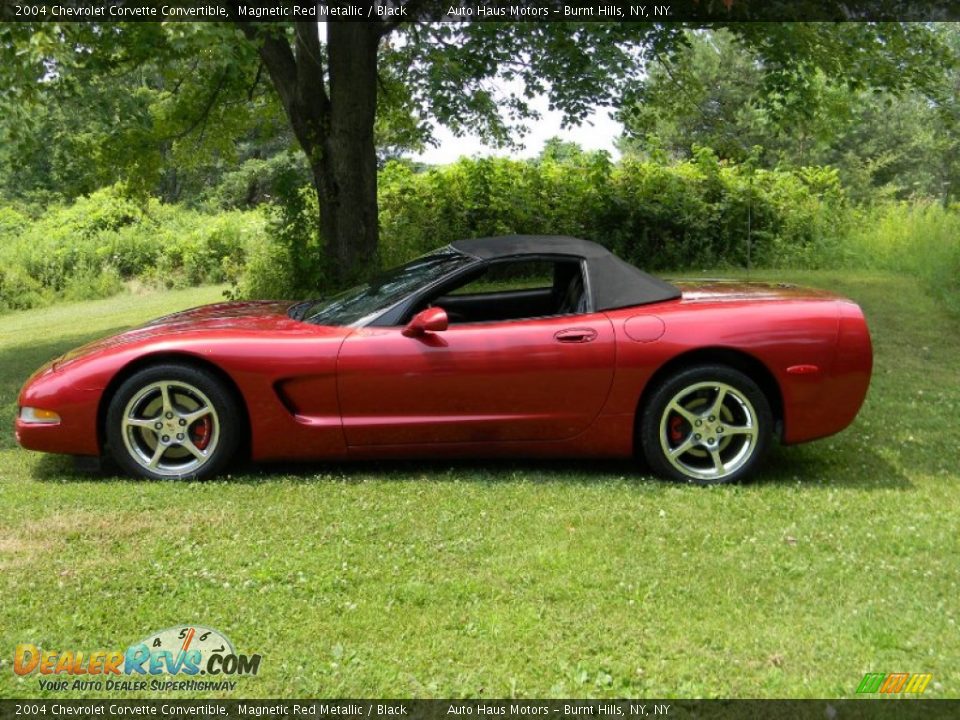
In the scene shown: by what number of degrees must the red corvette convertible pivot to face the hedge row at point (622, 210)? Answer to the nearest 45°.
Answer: approximately 90° to its right

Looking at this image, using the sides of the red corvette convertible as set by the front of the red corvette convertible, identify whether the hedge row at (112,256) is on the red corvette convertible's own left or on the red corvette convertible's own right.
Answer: on the red corvette convertible's own right

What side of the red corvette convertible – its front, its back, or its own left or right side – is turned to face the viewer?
left

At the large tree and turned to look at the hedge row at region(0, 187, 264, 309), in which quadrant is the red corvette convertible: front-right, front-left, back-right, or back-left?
back-left

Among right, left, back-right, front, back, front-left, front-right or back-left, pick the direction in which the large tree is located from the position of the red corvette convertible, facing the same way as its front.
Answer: right
